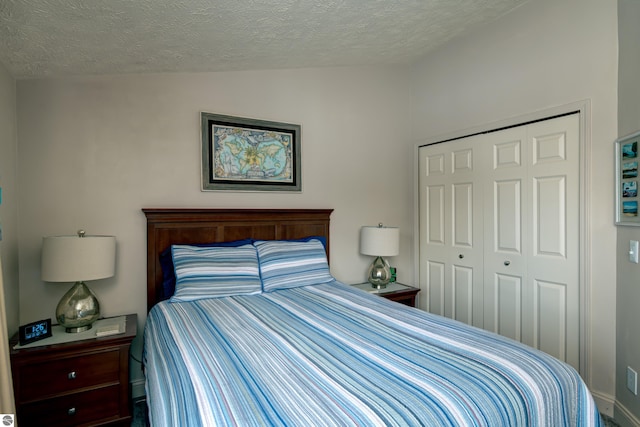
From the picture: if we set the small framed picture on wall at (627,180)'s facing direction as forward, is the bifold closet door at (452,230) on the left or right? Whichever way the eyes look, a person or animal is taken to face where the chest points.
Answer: on its right

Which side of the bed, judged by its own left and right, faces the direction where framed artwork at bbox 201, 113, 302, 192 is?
back

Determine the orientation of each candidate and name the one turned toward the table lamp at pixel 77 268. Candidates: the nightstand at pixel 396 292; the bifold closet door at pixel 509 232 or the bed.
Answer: the bifold closet door

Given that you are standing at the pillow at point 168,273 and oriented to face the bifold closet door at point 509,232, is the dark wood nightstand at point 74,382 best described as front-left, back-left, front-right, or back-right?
back-right

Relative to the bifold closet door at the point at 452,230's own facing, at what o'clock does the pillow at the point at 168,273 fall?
The pillow is roughly at 12 o'clock from the bifold closet door.

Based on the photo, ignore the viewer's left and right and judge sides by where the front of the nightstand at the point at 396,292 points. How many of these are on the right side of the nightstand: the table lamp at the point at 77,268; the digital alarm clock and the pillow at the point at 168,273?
3

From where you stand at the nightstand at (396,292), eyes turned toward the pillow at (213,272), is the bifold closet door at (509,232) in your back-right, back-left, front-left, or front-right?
back-left

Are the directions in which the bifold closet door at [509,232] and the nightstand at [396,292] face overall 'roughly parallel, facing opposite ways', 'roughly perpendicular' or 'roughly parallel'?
roughly perpendicular

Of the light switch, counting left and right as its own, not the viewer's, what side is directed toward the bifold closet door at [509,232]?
right

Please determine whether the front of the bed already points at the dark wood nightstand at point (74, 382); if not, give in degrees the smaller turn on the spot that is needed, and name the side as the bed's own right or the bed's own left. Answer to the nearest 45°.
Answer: approximately 135° to the bed's own right

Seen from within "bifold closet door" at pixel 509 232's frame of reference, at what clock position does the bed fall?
The bed is roughly at 11 o'clock from the bifold closet door.
